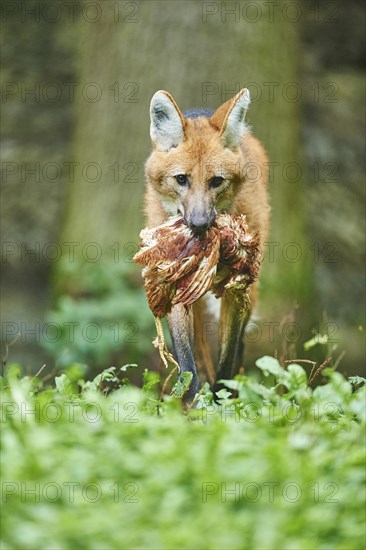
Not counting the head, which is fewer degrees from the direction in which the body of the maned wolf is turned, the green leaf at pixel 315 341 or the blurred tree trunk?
the green leaf

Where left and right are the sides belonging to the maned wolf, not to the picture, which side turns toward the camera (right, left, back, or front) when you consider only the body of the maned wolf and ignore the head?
front

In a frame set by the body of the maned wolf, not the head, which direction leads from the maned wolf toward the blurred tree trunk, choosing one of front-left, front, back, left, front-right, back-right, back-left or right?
back
